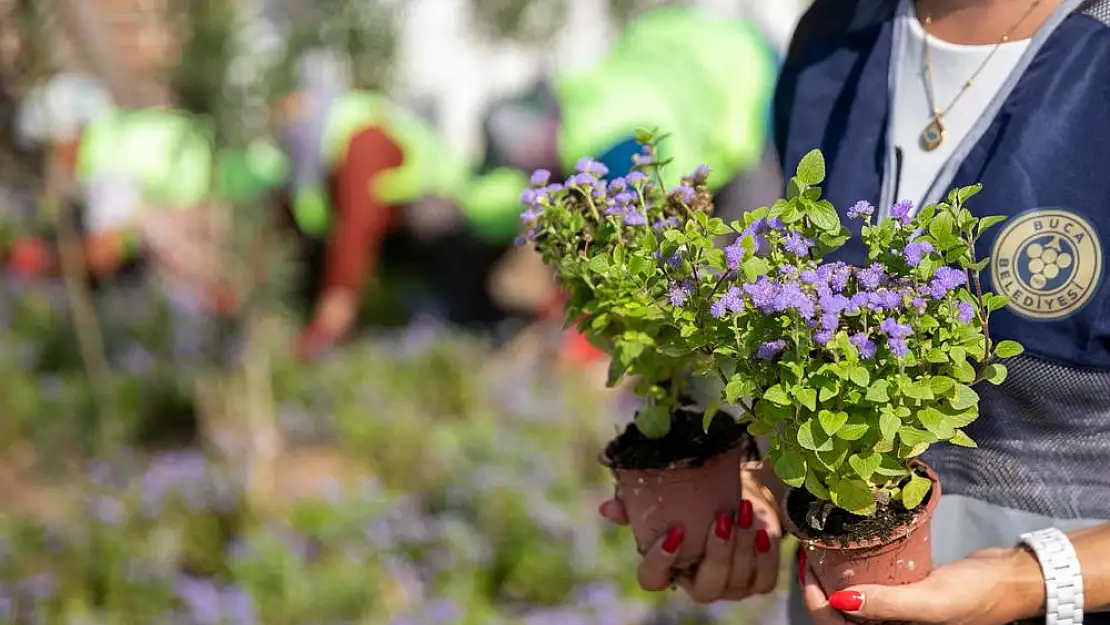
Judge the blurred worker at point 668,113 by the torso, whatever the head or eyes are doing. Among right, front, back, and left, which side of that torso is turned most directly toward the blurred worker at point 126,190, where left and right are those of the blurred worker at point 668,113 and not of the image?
front

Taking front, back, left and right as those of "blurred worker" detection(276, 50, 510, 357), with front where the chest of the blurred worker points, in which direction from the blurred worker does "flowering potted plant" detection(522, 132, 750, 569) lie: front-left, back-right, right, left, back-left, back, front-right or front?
front-left

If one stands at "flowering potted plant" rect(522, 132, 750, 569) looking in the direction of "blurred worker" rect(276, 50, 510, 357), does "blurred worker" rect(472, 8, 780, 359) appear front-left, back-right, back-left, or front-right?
front-right

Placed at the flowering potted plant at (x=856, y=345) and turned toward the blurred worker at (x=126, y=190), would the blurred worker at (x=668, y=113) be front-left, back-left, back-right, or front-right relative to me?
front-right

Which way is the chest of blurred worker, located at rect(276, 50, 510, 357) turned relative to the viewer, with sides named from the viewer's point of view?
facing the viewer and to the left of the viewer

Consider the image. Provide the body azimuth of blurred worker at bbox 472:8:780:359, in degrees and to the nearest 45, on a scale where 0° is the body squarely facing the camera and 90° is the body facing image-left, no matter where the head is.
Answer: approximately 90°

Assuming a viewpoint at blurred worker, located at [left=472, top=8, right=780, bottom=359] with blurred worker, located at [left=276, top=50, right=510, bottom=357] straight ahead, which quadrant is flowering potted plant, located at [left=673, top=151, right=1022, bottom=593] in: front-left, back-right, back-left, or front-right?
back-left

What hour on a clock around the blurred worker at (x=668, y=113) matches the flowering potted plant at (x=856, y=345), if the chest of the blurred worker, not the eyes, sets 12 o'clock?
The flowering potted plant is roughly at 9 o'clock from the blurred worker.

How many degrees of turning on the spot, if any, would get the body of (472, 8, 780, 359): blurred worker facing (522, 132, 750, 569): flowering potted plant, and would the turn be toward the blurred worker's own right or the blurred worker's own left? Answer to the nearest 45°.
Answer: approximately 90° to the blurred worker's own left

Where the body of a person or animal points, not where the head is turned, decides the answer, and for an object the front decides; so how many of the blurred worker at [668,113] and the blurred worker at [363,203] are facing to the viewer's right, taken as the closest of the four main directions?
0
